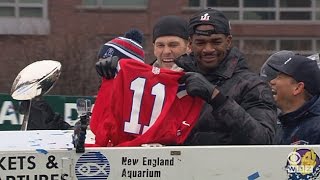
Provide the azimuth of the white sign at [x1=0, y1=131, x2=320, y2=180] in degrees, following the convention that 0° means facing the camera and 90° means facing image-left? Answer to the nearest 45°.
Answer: approximately 0°

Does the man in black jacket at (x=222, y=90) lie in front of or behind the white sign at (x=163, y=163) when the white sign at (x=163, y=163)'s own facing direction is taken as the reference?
behind

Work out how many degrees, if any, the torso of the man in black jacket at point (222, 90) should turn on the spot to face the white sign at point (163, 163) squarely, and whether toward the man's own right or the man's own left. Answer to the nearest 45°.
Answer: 0° — they already face it

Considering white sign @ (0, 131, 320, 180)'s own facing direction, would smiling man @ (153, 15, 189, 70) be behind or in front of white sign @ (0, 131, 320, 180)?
behind

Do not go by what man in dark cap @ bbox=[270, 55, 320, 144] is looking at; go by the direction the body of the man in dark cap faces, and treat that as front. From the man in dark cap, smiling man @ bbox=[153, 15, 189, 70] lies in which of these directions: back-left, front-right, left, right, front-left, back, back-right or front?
front-right

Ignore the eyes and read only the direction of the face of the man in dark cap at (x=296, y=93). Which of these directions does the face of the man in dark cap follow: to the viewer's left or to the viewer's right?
to the viewer's left

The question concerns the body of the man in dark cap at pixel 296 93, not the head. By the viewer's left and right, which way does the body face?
facing to the left of the viewer

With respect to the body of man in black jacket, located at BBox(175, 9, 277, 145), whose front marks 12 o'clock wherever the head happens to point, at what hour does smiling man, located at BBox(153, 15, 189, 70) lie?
The smiling man is roughly at 4 o'clock from the man in black jacket.

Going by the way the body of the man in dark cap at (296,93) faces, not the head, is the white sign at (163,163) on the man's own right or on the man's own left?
on the man's own left

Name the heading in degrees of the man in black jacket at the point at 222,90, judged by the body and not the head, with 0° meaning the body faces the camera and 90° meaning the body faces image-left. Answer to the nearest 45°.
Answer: approximately 45°

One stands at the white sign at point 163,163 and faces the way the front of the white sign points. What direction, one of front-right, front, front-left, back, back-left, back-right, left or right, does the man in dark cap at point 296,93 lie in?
back-left
